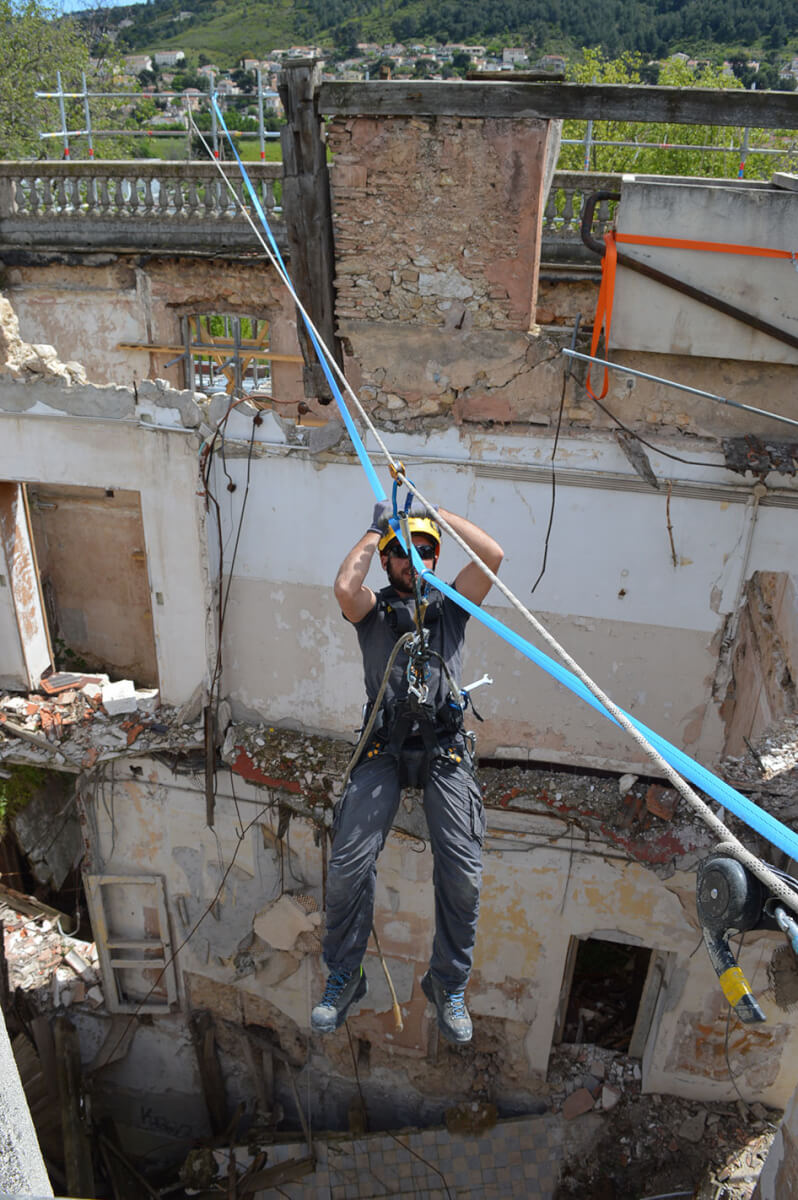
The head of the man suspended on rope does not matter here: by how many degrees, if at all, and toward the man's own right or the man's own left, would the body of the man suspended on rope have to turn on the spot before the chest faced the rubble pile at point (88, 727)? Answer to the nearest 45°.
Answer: approximately 135° to the man's own right

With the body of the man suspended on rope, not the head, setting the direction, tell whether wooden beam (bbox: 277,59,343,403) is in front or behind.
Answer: behind

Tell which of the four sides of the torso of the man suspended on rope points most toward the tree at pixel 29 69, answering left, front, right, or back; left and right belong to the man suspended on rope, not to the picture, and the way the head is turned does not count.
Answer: back

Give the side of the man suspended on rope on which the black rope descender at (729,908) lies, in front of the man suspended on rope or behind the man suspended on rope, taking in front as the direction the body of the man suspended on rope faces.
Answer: in front

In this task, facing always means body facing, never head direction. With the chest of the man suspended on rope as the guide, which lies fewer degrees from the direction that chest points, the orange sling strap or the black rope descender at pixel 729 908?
the black rope descender

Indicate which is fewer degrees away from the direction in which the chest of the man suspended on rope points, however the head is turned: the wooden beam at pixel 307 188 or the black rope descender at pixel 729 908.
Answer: the black rope descender
